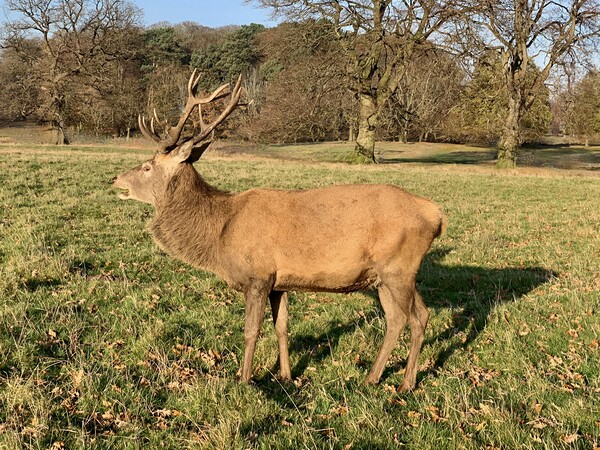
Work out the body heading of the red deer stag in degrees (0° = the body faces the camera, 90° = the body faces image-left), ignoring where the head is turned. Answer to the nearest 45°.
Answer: approximately 90°

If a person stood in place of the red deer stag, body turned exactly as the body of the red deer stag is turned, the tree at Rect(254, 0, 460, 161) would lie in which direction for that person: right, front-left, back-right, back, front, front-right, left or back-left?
right

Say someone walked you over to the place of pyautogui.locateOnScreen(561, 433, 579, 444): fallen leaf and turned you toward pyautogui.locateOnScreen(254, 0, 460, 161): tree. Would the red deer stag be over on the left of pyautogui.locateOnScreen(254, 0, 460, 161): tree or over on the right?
left

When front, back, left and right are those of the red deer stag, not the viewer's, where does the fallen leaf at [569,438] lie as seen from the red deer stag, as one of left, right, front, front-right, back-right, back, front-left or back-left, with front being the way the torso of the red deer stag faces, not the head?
back-left
